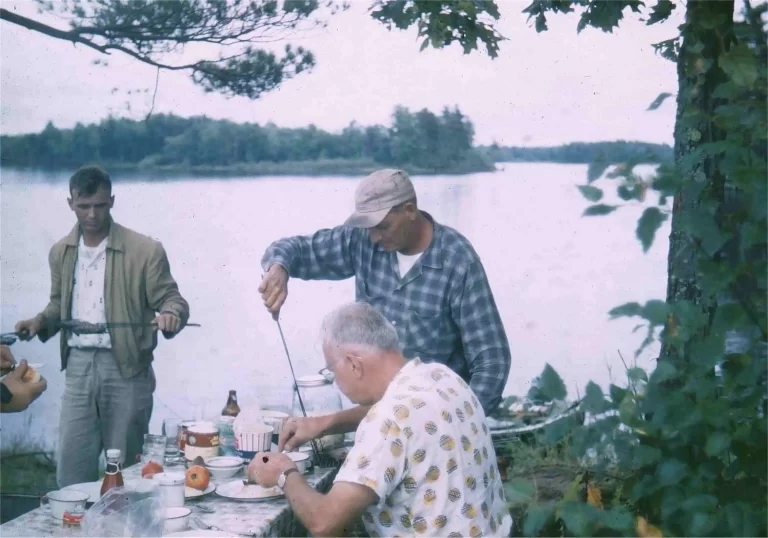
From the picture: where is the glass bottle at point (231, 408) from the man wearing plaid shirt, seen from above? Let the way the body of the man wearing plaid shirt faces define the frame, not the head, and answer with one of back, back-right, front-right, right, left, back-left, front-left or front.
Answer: front-right

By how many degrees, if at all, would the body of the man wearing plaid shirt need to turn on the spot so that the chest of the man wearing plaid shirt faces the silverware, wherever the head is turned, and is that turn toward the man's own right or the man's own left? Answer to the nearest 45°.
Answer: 0° — they already face it

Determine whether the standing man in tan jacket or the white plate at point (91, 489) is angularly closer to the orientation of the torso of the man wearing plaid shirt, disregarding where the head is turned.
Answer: the white plate

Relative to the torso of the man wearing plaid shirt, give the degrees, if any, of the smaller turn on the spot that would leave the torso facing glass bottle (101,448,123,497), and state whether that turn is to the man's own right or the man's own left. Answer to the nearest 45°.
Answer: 0° — they already face it

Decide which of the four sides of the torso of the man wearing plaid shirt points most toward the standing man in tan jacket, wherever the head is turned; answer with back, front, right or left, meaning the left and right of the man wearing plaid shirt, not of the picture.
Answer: right

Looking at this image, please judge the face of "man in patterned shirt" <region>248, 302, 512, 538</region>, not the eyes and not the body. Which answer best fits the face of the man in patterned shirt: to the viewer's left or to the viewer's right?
to the viewer's left

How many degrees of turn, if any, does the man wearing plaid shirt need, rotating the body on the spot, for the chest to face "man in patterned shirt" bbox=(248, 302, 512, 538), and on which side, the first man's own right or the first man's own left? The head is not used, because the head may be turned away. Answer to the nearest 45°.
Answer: approximately 45° to the first man's own left

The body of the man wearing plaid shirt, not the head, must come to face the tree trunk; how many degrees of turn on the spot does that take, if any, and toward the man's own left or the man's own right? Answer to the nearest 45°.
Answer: approximately 90° to the man's own left

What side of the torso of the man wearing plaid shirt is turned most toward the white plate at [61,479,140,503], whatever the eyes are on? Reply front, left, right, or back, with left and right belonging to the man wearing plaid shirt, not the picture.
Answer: front

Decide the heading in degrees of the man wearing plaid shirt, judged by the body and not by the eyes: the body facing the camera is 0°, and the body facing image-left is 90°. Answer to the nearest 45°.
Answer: approximately 45°

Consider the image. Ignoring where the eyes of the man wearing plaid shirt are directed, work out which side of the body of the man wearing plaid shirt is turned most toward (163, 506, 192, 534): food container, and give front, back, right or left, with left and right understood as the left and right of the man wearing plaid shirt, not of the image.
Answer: front

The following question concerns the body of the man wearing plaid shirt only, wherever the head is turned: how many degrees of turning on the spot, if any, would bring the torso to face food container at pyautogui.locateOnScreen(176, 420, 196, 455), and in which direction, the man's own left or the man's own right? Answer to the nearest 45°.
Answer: approximately 45° to the man's own right

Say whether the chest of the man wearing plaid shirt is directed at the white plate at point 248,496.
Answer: yes
